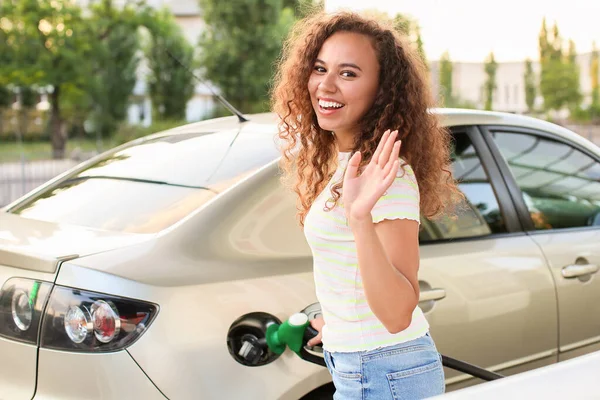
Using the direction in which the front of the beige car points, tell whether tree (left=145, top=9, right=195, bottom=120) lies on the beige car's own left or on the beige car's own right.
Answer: on the beige car's own left

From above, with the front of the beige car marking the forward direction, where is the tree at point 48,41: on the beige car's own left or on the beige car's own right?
on the beige car's own left

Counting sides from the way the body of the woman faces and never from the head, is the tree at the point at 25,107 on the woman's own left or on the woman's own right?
on the woman's own right

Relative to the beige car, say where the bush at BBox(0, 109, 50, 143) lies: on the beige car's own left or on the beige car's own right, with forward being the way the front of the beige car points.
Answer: on the beige car's own left

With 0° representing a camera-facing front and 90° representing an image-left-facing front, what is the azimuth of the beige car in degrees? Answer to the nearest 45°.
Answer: approximately 225°

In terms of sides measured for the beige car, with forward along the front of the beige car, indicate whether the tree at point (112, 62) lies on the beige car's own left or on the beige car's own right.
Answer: on the beige car's own left
